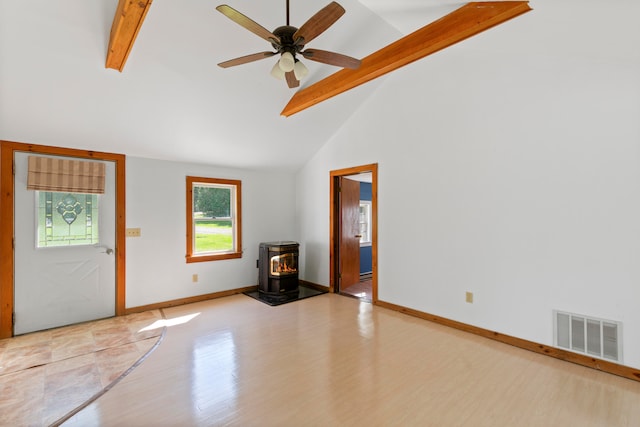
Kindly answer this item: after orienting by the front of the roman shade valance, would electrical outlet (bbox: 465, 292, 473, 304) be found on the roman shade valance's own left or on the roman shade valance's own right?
on the roman shade valance's own left

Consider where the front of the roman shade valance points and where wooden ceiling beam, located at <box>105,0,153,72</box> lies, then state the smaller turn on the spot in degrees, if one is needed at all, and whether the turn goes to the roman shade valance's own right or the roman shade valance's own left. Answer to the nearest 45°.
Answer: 0° — it already faces it

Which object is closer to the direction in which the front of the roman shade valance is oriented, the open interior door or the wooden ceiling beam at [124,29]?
the wooden ceiling beam

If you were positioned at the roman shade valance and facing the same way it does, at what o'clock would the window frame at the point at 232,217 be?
The window frame is roughly at 9 o'clock from the roman shade valance.

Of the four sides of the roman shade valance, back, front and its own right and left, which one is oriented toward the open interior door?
left

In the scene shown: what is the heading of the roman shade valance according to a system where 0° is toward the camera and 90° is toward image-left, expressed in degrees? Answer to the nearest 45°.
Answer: approximately 0°

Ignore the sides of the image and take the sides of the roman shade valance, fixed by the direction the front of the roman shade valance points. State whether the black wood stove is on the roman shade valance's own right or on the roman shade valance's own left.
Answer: on the roman shade valance's own left
